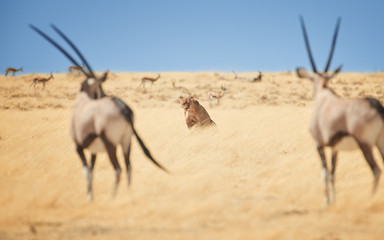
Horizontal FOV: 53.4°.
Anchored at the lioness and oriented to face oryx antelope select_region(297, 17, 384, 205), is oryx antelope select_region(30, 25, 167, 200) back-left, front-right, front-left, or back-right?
front-right

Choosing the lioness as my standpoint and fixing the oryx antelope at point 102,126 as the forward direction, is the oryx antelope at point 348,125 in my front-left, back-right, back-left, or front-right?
front-left

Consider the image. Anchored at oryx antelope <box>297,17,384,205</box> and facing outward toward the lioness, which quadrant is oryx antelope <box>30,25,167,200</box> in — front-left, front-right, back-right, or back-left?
front-left

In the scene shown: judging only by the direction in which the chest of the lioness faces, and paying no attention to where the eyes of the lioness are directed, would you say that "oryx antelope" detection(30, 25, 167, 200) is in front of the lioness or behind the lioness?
in front

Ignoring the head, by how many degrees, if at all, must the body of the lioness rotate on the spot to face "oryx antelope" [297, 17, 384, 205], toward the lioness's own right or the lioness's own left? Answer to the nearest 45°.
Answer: approximately 45° to the lioness's own left

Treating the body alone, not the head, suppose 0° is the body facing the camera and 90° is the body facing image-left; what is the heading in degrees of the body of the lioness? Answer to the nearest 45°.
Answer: approximately 45°
